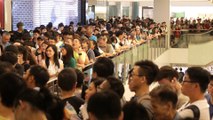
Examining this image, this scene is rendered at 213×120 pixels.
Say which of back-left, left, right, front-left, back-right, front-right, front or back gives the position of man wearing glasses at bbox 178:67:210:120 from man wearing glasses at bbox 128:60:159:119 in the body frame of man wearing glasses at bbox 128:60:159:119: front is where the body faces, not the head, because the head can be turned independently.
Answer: back-left

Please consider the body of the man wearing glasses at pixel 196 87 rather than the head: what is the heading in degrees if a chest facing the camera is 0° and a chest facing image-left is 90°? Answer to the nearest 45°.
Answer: approximately 90°

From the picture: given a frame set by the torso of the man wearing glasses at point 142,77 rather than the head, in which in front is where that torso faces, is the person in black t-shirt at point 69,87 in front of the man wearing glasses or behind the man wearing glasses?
in front

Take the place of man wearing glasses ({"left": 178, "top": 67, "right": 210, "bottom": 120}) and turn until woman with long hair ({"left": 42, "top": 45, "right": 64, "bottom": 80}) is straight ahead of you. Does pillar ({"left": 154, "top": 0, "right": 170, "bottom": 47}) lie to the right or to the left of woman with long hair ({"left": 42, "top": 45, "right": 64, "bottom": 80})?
right

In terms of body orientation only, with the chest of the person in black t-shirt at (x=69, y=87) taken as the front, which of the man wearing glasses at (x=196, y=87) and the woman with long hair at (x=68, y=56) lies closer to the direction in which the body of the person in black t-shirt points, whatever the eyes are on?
the woman with long hair

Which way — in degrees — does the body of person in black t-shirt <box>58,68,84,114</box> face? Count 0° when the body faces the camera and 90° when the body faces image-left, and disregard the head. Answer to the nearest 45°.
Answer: approximately 180°

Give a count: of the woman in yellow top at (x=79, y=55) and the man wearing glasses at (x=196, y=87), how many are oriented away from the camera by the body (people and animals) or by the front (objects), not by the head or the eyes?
0

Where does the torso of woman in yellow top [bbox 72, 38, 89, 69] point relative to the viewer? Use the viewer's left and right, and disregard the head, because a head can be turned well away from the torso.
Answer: facing the viewer and to the right of the viewer

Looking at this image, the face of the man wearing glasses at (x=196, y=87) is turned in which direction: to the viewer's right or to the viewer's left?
to the viewer's left

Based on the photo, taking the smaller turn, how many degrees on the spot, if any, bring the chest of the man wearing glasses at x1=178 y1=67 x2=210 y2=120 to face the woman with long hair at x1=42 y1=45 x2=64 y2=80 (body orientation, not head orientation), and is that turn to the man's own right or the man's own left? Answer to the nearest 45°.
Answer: approximately 45° to the man's own right
